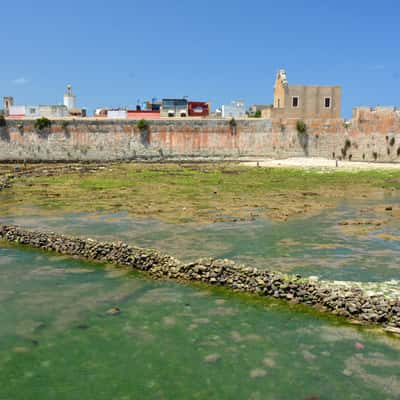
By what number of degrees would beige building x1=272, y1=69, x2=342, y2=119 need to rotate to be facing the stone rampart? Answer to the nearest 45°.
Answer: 0° — it already faces it
